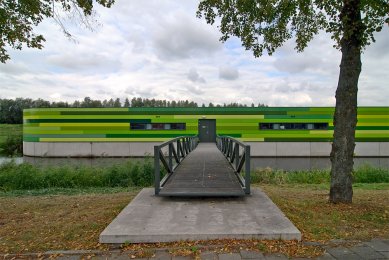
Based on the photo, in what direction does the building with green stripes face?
toward the camera

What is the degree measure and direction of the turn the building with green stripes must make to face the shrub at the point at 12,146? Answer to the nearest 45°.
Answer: approximately 90° to its right

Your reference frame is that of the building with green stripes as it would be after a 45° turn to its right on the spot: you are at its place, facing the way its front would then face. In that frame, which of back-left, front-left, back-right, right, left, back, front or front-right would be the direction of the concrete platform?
front-left

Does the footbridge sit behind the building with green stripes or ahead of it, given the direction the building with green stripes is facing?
ahead

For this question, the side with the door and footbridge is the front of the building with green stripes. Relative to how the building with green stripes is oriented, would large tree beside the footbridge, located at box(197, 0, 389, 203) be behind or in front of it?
in front

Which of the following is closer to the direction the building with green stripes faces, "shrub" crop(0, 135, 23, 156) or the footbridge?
the footbridge
